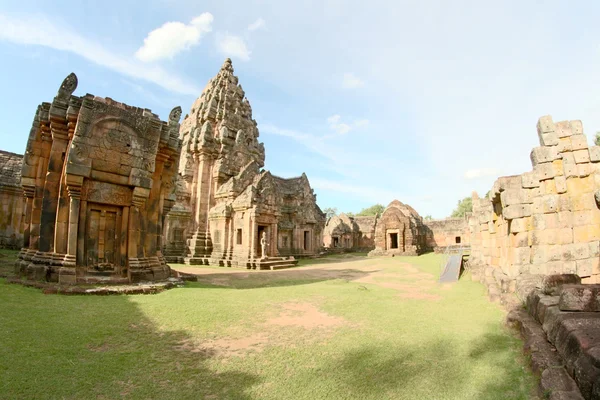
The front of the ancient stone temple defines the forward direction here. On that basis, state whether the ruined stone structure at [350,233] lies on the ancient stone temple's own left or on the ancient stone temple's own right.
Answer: on the ancient stone temple's own left

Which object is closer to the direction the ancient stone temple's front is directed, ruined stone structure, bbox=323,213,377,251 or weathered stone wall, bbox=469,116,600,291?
the weathered stone wall

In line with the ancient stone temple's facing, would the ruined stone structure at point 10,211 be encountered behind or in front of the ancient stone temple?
behind

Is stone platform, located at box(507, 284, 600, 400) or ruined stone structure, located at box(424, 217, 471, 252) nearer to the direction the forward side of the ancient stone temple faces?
the stone platform

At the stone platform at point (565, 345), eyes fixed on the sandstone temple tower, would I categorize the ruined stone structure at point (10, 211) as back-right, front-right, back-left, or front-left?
front-left

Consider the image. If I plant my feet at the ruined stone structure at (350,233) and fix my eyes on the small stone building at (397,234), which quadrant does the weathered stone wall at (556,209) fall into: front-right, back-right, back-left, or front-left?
front-right

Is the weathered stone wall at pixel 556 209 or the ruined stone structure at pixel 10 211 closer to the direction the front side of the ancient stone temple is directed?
the weathered stone wall

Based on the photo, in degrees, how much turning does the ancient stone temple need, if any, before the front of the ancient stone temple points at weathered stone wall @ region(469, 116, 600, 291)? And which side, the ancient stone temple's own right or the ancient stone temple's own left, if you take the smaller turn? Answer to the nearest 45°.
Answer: approximately 45° to the ancient stone temple's own left

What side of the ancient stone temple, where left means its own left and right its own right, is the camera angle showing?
front

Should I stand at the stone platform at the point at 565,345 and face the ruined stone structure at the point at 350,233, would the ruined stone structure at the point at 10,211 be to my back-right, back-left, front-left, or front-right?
front-left

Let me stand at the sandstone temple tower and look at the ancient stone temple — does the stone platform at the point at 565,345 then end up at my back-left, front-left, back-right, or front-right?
front-left

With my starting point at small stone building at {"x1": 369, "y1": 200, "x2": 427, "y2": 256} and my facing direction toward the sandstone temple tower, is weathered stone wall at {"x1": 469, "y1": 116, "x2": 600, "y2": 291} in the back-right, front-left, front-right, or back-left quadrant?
front-left

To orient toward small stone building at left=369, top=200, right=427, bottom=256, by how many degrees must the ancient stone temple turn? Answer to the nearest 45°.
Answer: approximately 135° to its left

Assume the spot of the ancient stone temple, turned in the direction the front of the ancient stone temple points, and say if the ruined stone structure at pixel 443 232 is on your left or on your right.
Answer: on your left

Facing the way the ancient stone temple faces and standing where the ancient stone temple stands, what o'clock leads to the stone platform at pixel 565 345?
The stone platform is roughly at 11 o'clock from the ancient stone temple.

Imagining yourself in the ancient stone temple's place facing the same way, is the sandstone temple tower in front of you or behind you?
behind
